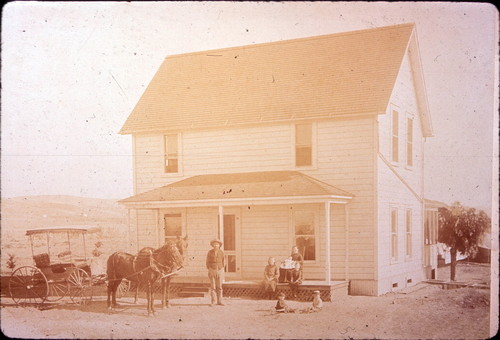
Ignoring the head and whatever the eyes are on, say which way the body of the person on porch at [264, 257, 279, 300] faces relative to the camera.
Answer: toward the camera

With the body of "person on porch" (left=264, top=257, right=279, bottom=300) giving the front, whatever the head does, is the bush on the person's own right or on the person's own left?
on the person's own right

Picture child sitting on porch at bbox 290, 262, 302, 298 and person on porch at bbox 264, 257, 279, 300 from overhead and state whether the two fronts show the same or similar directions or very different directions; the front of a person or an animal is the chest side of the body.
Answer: same or similar directions

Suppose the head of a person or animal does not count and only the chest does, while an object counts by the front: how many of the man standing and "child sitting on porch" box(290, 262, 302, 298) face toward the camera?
2

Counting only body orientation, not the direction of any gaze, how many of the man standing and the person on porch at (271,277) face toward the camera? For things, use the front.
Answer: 2

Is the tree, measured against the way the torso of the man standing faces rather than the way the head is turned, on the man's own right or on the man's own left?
on the man's own left

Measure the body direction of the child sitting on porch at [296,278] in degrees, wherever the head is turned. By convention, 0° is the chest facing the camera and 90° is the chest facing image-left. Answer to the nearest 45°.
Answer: approximately 0°

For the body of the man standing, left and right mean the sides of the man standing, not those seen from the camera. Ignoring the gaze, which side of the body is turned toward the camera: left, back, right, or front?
front
